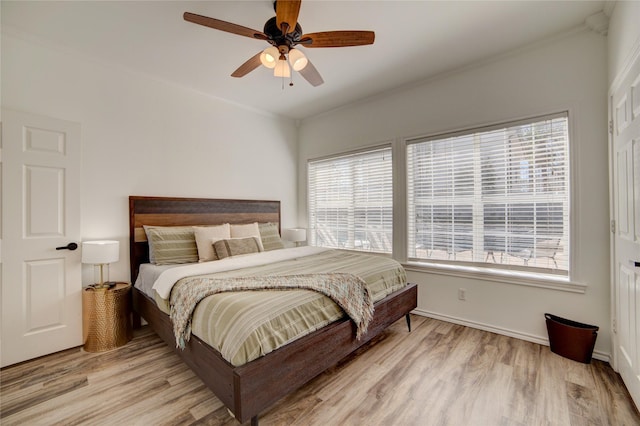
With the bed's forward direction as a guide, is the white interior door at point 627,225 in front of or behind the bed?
in front

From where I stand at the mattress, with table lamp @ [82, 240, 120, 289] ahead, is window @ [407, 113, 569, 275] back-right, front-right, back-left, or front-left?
back-right

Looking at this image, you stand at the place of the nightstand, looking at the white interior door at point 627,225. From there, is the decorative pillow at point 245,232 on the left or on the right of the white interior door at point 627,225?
left

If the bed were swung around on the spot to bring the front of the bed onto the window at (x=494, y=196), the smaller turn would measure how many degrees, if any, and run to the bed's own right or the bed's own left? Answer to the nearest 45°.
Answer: approximately 45° to the bed's own left

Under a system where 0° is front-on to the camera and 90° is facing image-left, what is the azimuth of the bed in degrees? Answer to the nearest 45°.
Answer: approximately 315°
